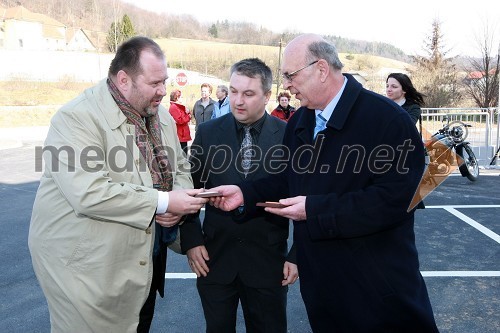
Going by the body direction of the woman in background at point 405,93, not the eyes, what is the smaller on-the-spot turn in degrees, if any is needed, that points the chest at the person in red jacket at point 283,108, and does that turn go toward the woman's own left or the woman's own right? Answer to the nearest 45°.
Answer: approximately 90° to the woman's own right

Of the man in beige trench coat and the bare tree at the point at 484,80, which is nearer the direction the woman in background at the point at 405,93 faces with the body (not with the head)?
the man in beige trench coat

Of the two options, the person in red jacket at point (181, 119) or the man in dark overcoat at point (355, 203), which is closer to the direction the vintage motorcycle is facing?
the man in dark overcoat

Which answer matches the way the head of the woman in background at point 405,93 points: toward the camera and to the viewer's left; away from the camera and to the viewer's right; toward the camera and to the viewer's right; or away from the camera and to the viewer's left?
toward the camera and to the viewer's left

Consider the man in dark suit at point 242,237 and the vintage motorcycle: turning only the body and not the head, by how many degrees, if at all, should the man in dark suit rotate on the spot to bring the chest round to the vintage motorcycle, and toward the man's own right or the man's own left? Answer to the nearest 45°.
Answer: approximately 135° to the man's own left

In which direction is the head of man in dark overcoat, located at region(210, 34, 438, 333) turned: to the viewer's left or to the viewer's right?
to the viewer's left

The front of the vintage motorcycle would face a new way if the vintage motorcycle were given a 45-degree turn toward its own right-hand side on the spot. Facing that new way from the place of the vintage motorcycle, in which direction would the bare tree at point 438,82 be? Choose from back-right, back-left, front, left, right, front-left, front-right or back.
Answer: back

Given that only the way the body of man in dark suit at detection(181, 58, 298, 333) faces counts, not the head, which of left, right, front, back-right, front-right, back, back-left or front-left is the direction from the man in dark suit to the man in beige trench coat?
front-right

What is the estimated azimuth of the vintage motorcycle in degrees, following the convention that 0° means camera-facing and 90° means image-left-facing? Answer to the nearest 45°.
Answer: approximately 315°

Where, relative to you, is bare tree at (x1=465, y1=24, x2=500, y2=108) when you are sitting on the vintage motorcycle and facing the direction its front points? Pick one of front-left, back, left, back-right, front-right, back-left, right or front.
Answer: back-left

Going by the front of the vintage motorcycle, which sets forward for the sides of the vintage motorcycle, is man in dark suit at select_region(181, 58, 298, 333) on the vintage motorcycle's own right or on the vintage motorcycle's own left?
on the vintage motorcycle's own right

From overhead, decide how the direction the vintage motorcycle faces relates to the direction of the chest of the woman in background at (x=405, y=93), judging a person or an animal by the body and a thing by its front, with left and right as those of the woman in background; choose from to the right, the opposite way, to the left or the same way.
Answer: to the left
